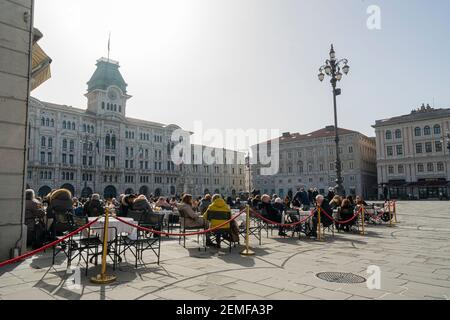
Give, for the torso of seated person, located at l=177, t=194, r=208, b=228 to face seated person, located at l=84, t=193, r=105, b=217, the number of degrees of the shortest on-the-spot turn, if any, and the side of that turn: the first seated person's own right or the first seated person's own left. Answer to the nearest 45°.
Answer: approximately 135° to the first seated person's own left

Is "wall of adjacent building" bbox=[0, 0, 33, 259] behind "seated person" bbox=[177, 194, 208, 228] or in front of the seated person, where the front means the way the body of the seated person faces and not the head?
behind

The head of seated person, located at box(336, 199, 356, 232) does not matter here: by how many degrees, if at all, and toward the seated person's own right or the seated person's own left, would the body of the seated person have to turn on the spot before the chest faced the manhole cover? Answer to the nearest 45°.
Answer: approximately 180°

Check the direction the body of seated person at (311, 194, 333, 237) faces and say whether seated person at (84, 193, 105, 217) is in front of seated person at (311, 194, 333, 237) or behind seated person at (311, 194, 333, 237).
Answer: in front

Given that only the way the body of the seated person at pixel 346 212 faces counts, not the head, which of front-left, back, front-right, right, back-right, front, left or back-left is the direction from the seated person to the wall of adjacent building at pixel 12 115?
back-left

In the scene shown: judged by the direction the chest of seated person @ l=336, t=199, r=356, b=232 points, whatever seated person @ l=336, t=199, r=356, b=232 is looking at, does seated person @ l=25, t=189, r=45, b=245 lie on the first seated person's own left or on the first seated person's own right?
on the first seated person's own left

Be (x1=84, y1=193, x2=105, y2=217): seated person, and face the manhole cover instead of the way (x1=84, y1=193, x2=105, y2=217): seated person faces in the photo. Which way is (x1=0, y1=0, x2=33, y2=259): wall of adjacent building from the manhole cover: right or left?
right

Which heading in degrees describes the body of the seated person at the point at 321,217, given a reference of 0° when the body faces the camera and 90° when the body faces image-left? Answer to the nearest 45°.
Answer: approximately 90°
